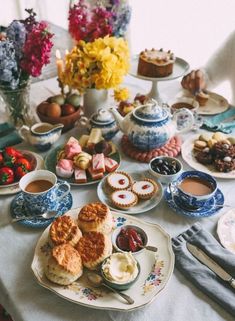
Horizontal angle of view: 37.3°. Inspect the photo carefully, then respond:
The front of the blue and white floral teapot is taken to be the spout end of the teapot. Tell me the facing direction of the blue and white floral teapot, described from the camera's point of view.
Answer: facing to the left of the viewer

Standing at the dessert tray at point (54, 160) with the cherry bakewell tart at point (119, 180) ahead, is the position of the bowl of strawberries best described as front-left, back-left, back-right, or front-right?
back-right
